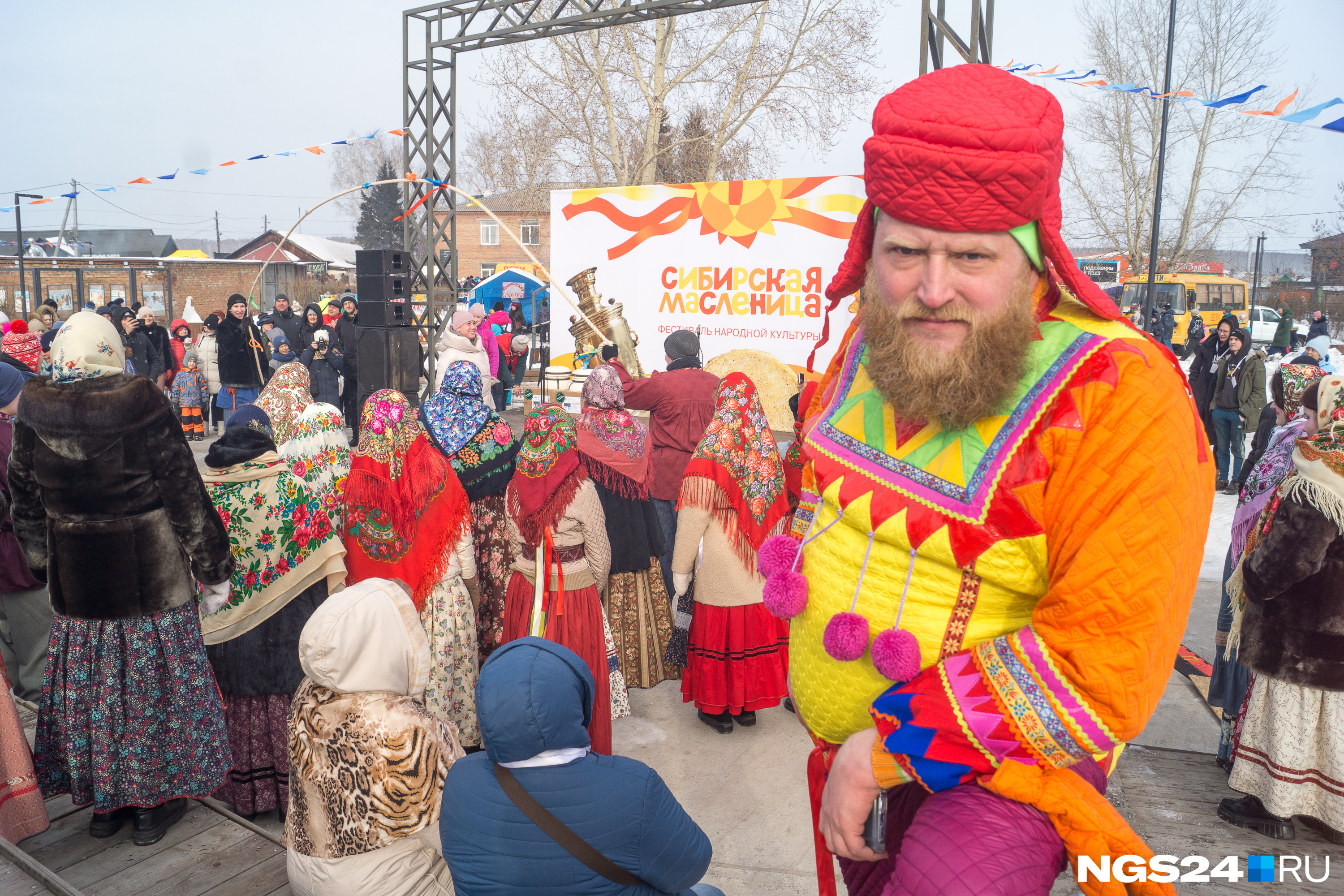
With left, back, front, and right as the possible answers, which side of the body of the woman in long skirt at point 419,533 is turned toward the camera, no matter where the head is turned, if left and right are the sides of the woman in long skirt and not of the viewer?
back

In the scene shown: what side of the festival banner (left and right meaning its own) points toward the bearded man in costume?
front

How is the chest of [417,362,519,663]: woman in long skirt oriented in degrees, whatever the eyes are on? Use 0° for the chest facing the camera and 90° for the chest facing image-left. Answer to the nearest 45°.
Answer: approximately 180°

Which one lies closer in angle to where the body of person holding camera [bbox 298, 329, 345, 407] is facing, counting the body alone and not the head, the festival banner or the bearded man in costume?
the bearded man in costume

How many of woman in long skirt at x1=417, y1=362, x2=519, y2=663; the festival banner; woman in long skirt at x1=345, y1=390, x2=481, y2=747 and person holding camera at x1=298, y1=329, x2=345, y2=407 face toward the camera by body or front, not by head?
2

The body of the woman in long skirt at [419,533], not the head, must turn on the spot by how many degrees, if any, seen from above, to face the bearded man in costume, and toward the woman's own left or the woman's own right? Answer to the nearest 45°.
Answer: approximately 180°

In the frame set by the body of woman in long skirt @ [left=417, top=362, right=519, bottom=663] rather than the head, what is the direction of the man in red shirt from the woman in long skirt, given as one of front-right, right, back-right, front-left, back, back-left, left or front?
front-right

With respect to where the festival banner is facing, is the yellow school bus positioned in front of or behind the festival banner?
behind

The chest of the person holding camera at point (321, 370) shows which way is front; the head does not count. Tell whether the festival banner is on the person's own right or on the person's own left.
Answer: on the person's own left

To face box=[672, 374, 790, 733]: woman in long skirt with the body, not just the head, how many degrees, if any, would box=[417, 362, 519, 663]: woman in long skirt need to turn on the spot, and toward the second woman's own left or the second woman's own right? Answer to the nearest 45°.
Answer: approximately 135° to the second woman's own right

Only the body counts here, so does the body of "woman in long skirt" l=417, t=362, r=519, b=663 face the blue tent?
yes

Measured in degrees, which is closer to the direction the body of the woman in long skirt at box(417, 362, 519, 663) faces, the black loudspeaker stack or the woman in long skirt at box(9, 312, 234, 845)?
the black loudspeaker stack

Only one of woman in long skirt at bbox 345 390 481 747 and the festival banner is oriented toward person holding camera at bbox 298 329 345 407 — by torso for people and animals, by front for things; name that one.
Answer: the woman in long skirt
